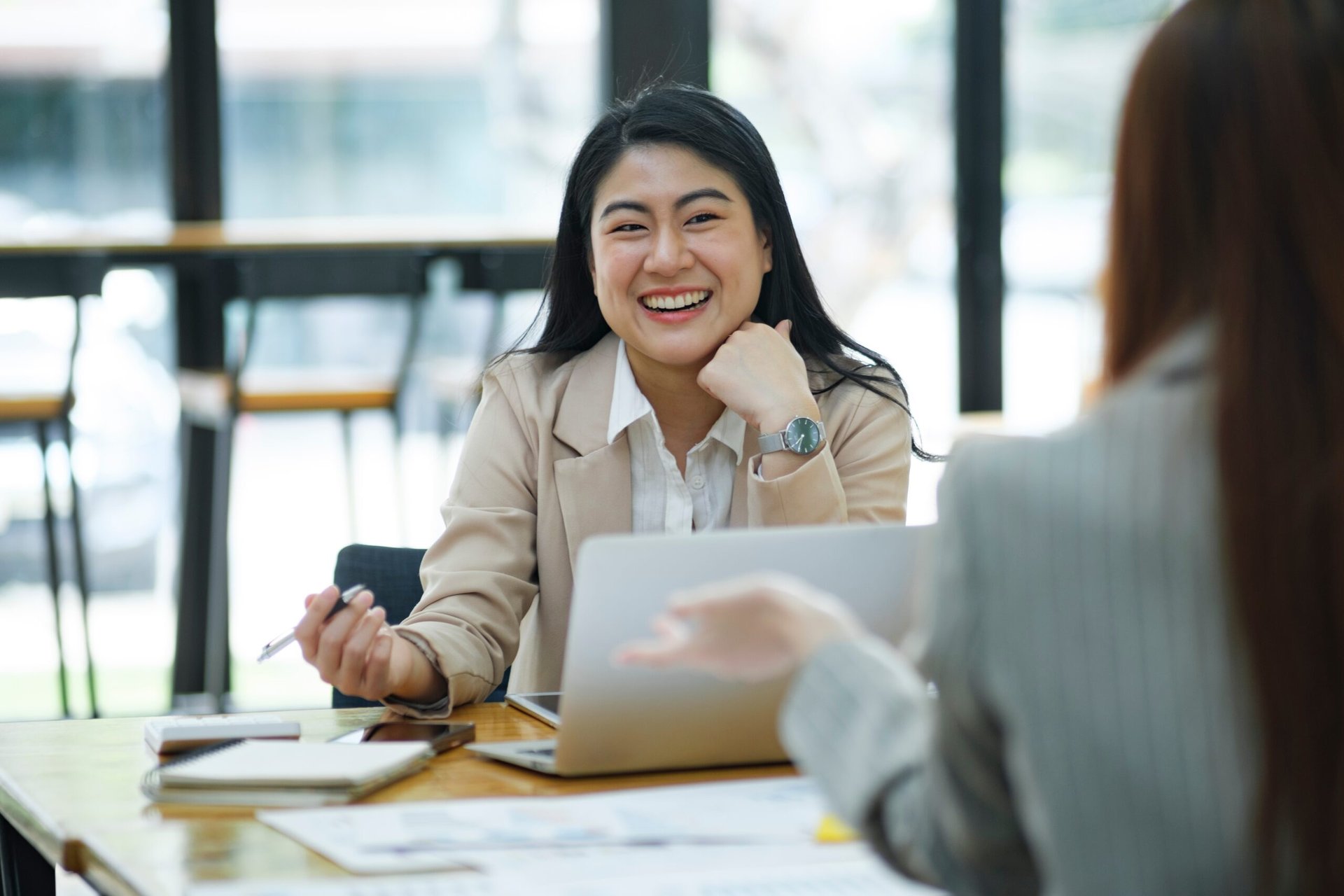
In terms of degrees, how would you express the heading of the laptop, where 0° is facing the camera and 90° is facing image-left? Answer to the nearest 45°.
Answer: approximately 135°

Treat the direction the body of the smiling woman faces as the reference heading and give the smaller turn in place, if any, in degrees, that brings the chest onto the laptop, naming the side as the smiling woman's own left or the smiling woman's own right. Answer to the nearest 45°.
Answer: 0° — they already face it

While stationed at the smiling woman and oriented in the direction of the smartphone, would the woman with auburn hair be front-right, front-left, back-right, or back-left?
front-left

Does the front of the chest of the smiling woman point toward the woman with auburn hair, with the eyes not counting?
yes

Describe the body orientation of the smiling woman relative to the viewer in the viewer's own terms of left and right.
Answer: facing the viewer

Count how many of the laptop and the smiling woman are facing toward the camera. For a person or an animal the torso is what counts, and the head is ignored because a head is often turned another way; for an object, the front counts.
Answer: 1

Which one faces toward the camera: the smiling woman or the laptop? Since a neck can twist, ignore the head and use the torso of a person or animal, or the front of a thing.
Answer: the smiling woman

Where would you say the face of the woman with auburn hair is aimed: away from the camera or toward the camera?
away from the camera

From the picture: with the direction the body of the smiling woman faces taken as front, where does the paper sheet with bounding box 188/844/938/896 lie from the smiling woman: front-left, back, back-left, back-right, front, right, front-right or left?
front

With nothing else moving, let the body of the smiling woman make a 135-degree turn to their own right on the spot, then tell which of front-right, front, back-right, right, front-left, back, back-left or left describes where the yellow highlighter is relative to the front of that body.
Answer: back-left

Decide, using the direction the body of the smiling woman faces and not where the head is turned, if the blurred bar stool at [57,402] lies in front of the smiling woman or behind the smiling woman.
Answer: behind

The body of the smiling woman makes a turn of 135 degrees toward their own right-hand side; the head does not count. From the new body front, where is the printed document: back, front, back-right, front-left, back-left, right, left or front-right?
back-left
